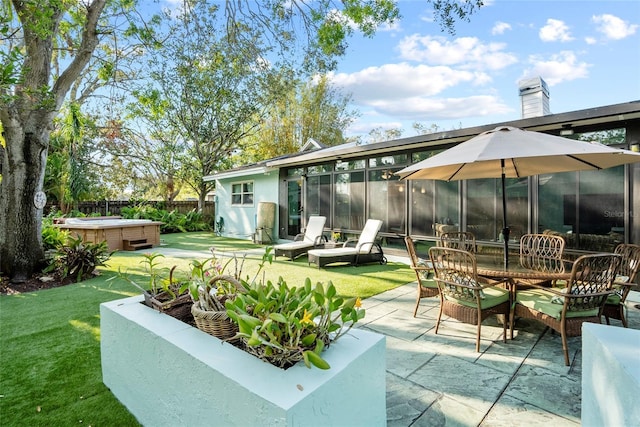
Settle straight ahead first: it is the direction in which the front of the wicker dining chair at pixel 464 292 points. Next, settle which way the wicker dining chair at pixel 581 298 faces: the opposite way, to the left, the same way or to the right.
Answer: to the left

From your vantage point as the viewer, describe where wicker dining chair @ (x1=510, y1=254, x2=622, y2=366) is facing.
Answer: facing away from the viewer and to the left of the viewer

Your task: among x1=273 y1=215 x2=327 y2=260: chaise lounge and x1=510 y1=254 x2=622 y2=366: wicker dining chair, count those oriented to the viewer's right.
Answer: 0

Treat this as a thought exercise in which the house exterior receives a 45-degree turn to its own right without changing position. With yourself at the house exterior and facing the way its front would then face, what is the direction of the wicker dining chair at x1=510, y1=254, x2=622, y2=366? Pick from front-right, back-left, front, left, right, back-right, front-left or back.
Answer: left

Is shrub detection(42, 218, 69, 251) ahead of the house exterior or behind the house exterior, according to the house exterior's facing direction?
ahead

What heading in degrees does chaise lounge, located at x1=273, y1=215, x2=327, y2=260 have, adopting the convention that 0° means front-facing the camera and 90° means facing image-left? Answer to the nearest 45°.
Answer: approximately 45°

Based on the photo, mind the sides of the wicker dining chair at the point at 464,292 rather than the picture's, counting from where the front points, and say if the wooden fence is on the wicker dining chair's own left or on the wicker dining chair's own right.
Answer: on the wicker dining chair's own left

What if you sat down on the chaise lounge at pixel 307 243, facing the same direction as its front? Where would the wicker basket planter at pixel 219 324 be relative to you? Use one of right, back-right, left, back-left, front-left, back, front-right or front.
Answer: front-left

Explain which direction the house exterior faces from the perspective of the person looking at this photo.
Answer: facing the viewer and to the left of the viewer

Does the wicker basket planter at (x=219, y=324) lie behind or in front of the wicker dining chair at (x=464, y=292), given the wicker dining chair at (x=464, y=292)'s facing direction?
behind

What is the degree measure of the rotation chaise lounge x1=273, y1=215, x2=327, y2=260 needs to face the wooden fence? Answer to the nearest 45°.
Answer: approximately 90° to its right

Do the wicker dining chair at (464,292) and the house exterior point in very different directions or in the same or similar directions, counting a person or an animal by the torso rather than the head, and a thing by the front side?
very different directions

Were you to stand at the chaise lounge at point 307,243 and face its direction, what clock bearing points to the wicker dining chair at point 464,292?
The wicker dining chair is roughly at 10 o'clock from the chaise lounge.

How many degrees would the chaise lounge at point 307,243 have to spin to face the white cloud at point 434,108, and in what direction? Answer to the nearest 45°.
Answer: approximately 180°

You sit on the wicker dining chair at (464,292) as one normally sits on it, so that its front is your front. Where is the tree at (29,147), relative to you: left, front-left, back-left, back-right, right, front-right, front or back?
back-left

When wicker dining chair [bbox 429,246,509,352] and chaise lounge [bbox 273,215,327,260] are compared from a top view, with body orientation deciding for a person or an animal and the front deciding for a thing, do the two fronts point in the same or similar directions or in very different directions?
very different directions

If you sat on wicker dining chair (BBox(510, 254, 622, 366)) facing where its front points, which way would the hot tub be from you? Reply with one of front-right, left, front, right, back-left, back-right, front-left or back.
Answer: front-left
